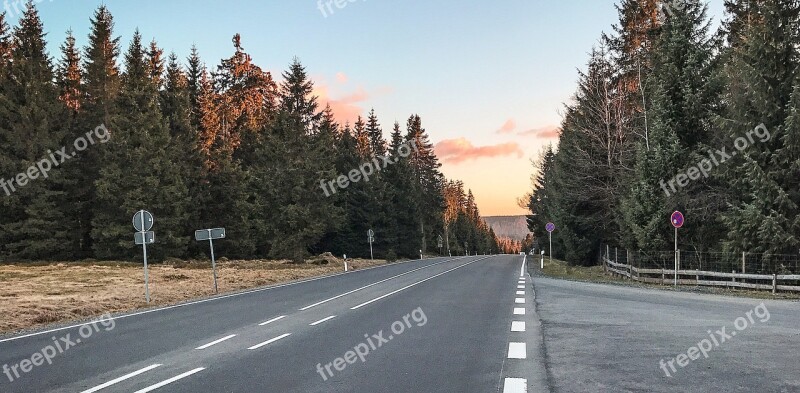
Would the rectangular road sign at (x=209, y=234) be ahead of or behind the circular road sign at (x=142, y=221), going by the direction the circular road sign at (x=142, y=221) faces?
ahead

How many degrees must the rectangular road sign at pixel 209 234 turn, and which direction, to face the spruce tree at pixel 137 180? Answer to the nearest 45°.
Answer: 0° — it already faces it

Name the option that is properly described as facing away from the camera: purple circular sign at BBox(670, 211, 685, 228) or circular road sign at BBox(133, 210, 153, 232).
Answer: the circular road sign

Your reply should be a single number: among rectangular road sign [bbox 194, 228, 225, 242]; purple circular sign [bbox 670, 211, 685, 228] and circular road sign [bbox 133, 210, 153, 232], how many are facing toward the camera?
1

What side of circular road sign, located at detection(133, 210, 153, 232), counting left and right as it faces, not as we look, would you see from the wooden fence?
right

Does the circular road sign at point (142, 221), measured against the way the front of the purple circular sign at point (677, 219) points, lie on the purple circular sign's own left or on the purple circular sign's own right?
on the purple circular sign's own right

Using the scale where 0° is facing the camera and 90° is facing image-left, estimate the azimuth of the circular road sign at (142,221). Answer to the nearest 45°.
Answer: approximately 180°

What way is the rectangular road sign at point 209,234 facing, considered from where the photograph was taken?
facing away from the viewer

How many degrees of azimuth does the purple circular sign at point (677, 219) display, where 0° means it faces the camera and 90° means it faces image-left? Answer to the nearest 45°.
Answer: approximately 0°
